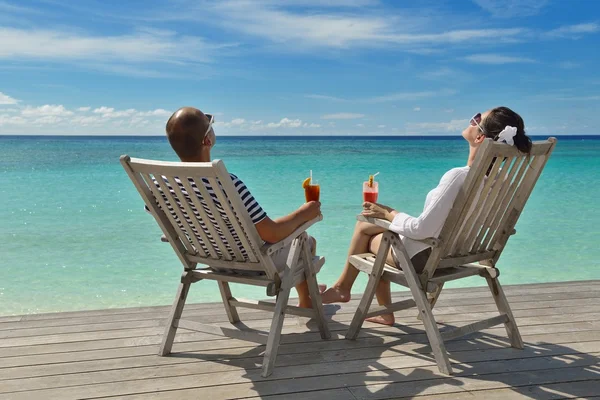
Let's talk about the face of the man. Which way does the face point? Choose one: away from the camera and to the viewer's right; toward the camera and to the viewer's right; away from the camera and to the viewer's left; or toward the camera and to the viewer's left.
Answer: away from the camera and to the viewer's right

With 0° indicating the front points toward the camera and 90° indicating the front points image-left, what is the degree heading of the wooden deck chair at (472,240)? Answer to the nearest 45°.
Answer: approximately 135°

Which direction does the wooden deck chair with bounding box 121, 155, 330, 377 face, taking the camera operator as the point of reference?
facing away from the viewer and to the right of the viewer

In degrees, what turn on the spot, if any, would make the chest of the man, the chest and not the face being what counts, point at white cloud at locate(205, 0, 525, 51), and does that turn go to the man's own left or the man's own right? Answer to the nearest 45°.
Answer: approximately 45° to the man's own left

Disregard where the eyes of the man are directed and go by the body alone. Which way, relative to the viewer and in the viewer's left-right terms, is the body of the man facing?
facing away from the viewer and to the right of the viewer

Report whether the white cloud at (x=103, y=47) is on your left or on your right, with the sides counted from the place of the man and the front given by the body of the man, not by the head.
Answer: on your left

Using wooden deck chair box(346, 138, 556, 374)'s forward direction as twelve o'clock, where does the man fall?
The man is roughly at 10 o'clock from the wooden deck chair.

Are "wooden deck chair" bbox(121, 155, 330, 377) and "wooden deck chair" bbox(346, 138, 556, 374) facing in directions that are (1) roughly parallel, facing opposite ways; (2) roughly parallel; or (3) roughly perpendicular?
roughly perpendicular

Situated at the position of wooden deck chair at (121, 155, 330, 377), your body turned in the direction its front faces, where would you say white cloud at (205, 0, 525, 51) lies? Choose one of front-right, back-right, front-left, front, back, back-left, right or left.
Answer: front-left

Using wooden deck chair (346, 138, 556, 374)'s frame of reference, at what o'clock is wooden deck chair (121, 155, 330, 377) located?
wooden deck chair (121, 155, 330, 377) is roughly at 10 o'clock from wooden deck chair (346, 138, 556, 374).
